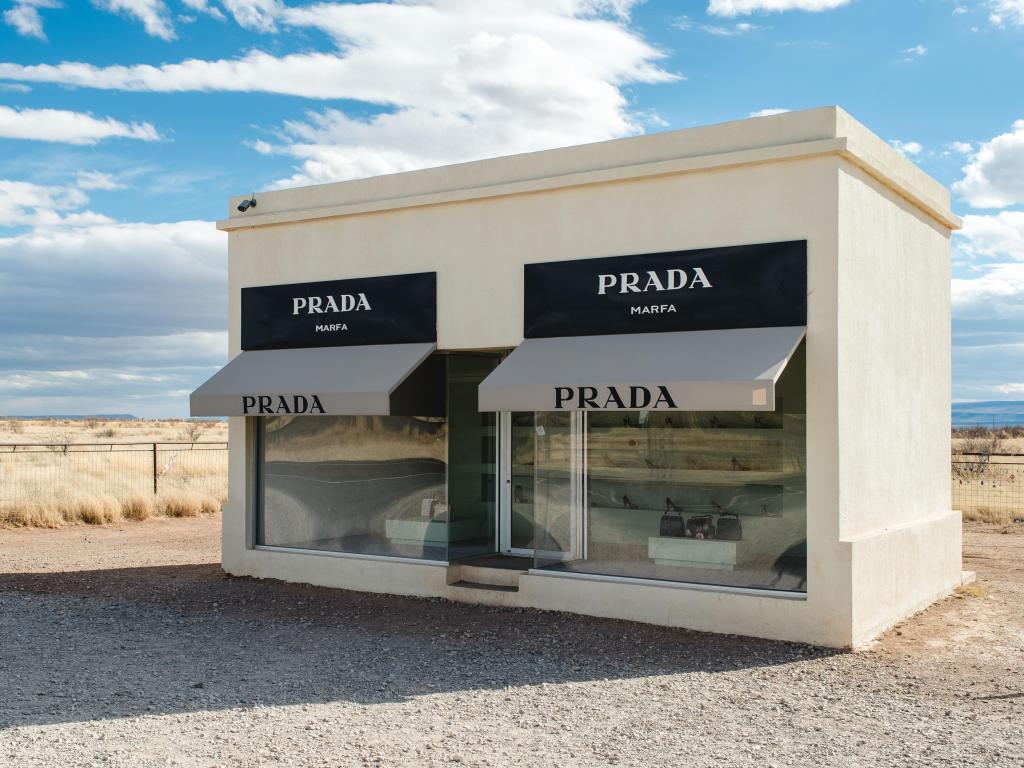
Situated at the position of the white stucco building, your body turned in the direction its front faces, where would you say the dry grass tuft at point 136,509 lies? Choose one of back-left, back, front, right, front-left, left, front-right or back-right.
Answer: right

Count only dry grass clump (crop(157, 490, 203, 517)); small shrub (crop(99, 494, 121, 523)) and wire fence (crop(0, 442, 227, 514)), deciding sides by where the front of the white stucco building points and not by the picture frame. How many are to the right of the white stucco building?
3

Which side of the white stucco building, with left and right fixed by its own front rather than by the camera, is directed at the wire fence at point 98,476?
right

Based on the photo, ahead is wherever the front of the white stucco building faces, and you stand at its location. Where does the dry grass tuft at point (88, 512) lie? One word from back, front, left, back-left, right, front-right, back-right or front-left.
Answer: right

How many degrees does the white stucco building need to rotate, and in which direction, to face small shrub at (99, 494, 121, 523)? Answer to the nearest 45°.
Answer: approximately 90° to its right

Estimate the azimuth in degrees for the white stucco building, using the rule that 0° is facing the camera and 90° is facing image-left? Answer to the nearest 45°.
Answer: approximately 45°

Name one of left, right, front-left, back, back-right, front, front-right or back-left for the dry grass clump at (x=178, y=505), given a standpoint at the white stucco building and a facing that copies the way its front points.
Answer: right

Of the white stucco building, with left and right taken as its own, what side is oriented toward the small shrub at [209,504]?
right
